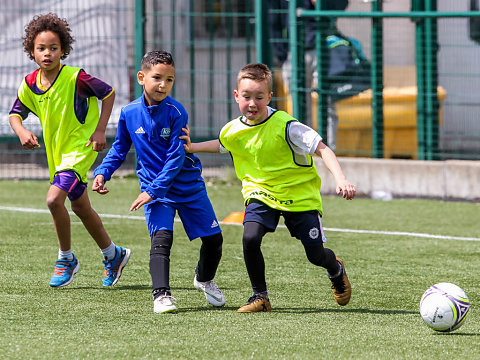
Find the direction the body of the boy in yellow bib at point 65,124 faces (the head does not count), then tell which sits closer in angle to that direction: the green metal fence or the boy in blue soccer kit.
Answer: the boy in blue soccer kit

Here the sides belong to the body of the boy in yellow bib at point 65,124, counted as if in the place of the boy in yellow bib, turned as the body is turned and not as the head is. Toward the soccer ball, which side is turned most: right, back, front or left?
left

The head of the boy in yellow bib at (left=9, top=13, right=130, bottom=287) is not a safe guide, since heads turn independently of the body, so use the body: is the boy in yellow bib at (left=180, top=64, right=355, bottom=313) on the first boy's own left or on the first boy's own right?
on the first boy's own left

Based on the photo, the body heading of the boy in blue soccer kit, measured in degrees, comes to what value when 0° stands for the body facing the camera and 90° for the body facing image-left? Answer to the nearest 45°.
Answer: approximately 0°

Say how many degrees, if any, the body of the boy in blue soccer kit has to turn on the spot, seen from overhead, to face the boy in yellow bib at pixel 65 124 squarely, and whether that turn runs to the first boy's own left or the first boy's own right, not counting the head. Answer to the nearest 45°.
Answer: approximately 135° to the first boy's own right

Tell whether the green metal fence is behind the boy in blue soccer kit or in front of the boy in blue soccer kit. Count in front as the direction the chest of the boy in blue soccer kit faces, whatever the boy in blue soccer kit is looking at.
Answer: behind

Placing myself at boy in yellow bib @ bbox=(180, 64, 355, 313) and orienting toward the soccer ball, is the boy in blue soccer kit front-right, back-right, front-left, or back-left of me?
back-right

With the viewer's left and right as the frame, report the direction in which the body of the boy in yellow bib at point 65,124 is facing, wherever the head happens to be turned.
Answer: facing the viewer and to the left of the viewer

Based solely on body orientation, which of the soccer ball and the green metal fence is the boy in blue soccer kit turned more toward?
the soccer ball

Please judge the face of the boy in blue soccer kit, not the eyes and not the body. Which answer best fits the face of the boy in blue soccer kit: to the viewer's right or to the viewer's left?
to the viewer's right

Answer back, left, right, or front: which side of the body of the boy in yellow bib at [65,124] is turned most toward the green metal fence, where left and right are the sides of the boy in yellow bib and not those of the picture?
back
